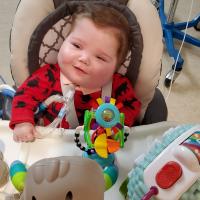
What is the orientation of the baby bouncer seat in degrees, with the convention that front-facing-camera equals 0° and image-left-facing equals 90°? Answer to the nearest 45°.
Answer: approximately 0°
